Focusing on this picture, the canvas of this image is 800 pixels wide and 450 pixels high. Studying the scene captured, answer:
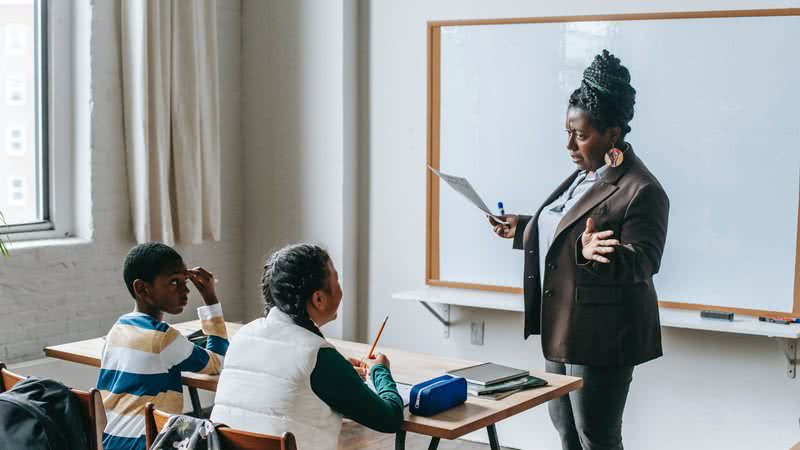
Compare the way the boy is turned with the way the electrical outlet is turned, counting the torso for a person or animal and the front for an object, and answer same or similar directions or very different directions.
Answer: very different directions

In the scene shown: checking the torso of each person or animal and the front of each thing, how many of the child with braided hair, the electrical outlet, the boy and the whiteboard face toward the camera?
2

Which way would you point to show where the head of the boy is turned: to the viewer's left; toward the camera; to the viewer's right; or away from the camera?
to the viewer's right

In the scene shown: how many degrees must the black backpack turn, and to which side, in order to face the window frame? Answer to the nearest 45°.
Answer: approximately 135° to its right

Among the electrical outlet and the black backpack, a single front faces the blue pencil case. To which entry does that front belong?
the electrical outlet

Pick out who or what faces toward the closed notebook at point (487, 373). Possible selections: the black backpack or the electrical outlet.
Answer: the electrical outlet

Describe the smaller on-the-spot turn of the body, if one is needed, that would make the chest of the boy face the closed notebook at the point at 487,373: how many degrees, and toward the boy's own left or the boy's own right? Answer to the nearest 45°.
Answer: approximately 45° to the boy's own right

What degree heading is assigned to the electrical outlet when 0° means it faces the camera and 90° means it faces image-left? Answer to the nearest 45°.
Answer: approximately 0°

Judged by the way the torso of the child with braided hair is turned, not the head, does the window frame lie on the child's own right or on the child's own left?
on the child's own left

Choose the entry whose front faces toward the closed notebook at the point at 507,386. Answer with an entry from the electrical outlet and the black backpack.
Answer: the electrical outlet
